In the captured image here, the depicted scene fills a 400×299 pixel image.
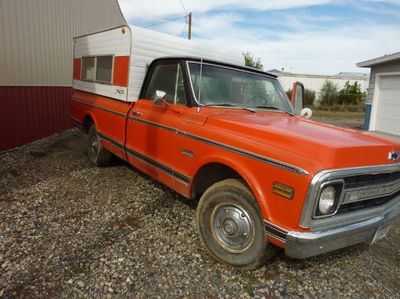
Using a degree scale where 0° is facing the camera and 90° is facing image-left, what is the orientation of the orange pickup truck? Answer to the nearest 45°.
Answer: approximately 315°

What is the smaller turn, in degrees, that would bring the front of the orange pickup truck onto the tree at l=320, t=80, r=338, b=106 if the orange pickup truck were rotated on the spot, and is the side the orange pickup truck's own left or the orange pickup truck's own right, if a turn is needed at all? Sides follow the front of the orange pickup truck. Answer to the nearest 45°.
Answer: approximately 135° to the orange pickup truck's own left

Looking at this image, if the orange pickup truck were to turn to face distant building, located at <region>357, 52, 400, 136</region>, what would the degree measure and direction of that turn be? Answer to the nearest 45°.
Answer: approximately 90° to its left
